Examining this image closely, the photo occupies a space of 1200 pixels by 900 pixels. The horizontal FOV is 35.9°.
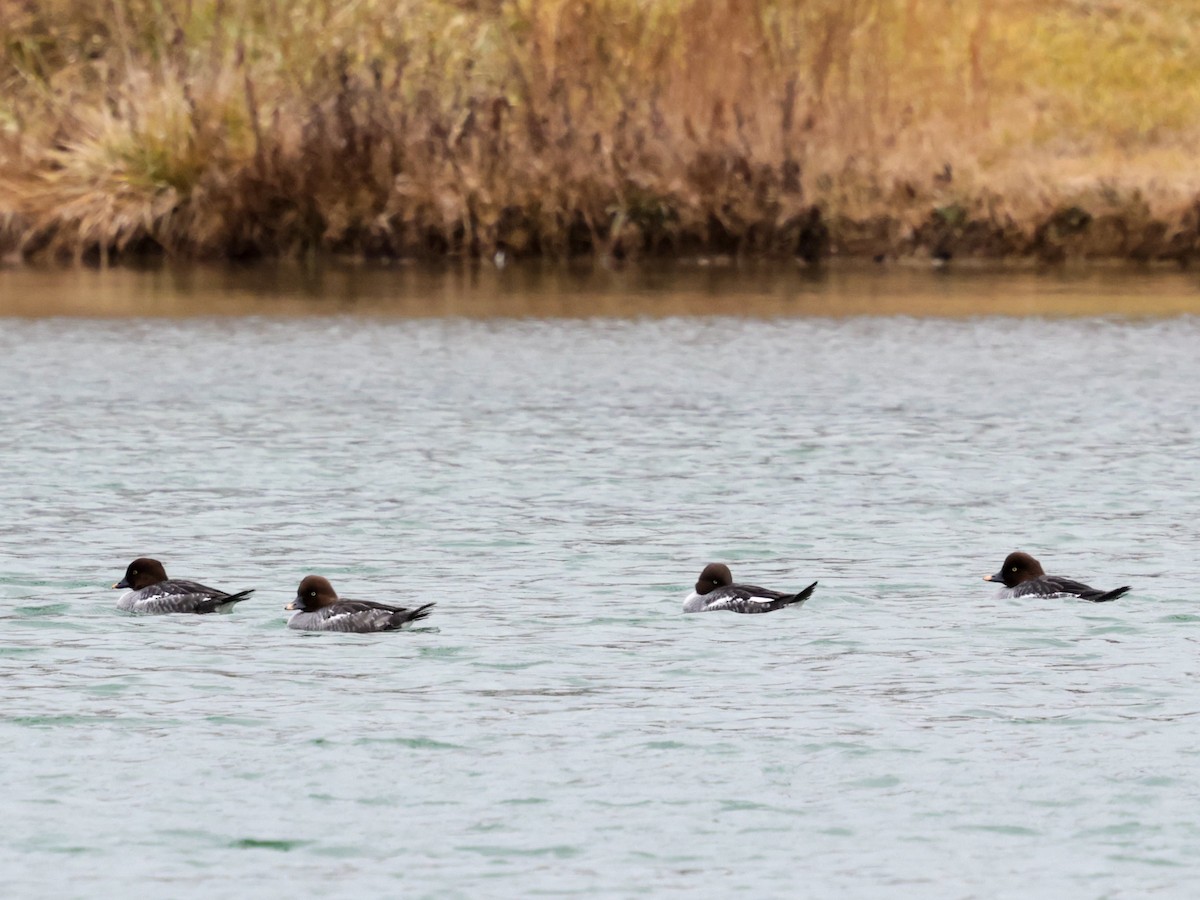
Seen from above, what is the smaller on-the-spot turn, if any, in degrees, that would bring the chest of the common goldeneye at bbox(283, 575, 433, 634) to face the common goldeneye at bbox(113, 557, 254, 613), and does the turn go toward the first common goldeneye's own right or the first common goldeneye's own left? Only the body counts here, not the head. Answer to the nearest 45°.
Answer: approximately 45° to the first common goldeneye's own right

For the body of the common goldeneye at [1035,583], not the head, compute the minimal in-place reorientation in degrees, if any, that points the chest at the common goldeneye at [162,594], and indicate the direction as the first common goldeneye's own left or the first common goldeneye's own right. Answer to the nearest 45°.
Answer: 0° — it already faces it

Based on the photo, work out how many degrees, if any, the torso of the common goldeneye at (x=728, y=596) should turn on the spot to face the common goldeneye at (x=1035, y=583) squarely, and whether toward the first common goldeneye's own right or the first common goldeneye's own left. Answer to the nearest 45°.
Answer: approximately 180°

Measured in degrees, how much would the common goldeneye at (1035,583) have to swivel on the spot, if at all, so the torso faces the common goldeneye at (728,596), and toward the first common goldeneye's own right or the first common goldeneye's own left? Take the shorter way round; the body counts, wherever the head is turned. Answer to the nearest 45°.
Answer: approximately 45° to the first common goldeneye's own left

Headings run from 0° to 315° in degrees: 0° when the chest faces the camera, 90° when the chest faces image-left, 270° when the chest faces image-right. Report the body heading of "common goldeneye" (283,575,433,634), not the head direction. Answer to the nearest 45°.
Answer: approximately 90°

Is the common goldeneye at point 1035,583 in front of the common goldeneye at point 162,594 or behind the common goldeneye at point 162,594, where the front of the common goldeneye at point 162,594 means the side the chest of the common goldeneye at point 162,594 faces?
behind

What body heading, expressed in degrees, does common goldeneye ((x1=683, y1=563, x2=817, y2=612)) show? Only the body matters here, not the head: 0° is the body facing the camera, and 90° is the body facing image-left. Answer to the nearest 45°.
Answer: approximately 90°

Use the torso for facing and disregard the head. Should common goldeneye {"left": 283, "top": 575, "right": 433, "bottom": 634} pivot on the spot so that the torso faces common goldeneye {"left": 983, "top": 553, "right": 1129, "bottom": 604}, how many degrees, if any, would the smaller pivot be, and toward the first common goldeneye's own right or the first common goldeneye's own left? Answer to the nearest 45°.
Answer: approximately 180°

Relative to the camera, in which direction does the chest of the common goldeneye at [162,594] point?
to the viewer's left
